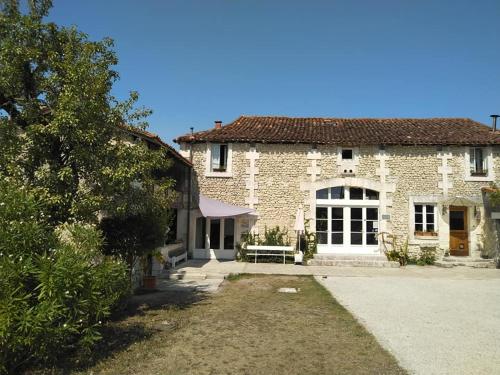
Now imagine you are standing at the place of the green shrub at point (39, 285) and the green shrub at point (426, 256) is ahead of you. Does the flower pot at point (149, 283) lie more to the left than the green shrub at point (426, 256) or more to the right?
left

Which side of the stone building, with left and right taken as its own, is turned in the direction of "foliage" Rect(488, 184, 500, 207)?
left

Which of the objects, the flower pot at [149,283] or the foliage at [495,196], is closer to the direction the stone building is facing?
the flower pot

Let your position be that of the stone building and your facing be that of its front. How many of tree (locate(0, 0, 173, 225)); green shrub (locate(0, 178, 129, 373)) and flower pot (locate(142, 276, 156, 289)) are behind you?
0

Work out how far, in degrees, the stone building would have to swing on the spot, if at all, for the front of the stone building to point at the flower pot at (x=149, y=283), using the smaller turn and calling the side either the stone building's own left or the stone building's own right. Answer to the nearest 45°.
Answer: approximately 45° to the stone building's own right

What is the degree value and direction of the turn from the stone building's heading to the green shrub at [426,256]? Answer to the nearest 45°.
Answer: approximately 90° to its left

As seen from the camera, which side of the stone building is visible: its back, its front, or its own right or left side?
front

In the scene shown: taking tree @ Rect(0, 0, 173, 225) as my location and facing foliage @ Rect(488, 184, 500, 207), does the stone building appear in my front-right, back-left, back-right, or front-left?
front-left
